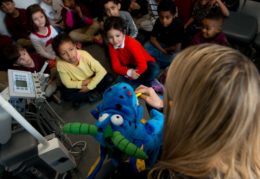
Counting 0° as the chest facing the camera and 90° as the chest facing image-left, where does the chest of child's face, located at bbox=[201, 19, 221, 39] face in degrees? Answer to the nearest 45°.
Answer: approximately 45°

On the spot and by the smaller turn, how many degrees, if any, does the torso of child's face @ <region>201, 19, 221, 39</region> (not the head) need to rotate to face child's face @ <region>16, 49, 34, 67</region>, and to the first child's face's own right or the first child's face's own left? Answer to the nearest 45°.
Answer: approximately 45° to the first child's face's own right

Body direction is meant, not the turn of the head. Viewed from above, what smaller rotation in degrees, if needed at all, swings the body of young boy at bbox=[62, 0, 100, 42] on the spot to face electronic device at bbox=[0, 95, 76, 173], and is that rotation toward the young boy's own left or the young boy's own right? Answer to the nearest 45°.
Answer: approximately 45° to the young boy's own right
